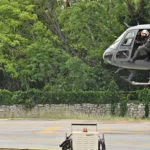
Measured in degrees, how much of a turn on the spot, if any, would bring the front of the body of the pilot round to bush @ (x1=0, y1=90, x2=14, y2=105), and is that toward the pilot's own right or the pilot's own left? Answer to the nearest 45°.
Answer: approximately 45° to the pilot's own right

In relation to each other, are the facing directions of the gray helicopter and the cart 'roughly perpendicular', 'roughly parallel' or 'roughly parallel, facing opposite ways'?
roughly perpendicular

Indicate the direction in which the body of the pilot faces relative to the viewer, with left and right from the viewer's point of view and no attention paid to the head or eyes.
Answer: facing to the left of the viewer

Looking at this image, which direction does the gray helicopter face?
to the viewer's left

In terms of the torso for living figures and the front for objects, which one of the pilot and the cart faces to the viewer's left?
the pilot
